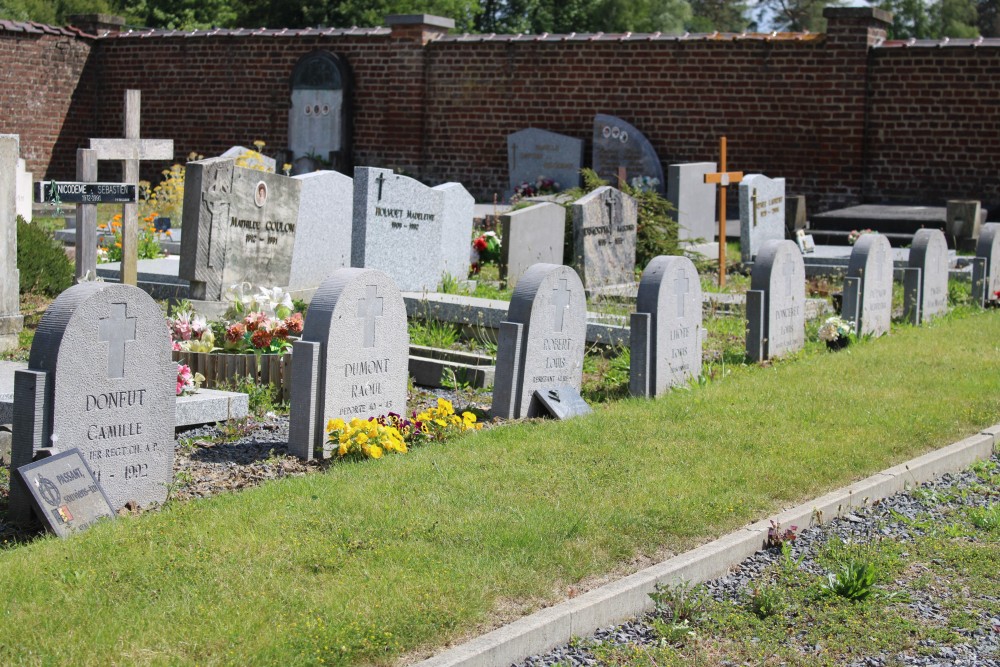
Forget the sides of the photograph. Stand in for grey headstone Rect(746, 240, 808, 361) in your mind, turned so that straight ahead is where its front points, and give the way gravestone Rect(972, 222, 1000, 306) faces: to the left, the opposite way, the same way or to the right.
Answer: the same way

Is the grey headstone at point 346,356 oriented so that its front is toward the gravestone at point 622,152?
no

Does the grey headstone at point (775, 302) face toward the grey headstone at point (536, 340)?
no

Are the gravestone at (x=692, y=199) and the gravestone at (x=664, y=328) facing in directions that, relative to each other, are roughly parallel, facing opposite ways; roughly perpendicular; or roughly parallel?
roughly parallel

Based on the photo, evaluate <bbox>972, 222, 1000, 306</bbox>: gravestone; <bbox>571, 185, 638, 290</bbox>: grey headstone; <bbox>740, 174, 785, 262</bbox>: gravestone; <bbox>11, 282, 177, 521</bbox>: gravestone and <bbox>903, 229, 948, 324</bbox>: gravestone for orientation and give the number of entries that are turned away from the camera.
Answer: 0

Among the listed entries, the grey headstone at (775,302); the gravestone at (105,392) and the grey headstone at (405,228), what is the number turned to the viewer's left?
0

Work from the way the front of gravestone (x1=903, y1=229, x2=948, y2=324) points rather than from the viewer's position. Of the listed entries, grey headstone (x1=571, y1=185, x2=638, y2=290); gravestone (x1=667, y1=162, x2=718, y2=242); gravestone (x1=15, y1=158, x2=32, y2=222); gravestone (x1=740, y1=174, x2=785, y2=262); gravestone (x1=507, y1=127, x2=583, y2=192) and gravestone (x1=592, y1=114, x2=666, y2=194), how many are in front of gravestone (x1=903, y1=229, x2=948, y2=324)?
0

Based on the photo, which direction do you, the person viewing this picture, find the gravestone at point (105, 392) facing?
facing the viewer and to the right of the viewer

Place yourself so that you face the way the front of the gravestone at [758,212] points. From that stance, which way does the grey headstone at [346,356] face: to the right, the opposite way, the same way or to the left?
the same way

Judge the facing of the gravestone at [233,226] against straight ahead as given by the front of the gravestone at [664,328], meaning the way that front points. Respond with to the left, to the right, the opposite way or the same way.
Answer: the same way

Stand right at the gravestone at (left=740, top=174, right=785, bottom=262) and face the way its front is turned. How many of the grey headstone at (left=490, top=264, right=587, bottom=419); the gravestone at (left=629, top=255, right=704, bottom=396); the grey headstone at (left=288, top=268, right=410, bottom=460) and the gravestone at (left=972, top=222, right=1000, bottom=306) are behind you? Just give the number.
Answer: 0

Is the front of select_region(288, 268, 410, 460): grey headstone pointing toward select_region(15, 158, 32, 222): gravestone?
no

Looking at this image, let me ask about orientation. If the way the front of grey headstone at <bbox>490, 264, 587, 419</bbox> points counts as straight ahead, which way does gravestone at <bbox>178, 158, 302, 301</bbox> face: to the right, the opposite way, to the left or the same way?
the same way

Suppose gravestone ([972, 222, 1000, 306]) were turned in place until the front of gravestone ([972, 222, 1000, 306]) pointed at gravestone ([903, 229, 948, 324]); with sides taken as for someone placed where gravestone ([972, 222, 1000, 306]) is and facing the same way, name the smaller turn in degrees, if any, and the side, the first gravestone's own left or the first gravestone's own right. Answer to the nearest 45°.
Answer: approximately 45° to the first gravestone's own right

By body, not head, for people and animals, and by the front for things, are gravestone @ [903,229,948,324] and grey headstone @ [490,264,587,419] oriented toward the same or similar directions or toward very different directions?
same or similar directions

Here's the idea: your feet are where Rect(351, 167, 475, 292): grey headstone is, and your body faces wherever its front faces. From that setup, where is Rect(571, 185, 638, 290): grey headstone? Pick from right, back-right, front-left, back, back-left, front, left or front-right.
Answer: left

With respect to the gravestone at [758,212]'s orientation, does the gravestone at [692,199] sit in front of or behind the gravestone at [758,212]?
behind

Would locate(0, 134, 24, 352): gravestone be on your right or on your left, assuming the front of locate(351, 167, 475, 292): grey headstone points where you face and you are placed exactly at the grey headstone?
on your right

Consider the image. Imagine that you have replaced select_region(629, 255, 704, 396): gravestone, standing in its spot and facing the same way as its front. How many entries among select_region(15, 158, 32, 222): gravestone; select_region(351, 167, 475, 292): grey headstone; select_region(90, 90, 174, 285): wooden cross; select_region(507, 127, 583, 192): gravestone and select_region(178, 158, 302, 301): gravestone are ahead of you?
0

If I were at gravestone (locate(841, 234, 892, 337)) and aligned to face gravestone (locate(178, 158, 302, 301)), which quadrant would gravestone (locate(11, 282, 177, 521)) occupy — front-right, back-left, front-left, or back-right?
front-left

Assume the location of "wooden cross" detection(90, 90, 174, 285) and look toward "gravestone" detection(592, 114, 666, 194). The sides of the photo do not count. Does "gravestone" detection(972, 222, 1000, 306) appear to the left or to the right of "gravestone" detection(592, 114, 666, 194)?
right
